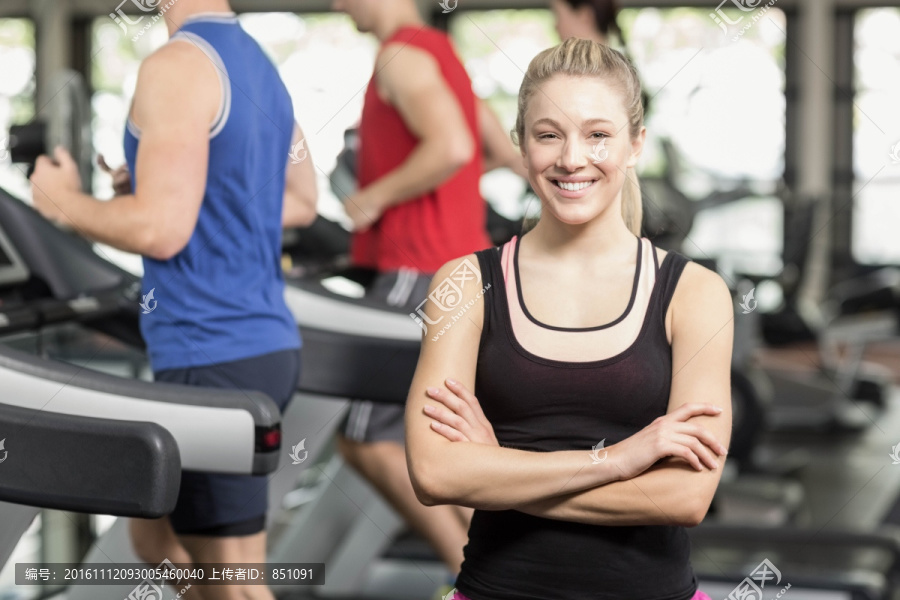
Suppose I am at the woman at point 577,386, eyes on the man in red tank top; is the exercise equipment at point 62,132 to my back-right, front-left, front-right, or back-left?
front-left

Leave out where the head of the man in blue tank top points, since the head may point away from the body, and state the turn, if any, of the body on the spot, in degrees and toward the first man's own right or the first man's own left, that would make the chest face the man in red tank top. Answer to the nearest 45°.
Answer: approximately 90° to the first man's own right

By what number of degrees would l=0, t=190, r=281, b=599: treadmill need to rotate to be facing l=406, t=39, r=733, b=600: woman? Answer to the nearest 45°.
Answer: approximately 180°

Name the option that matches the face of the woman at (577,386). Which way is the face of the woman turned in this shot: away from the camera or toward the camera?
toward the camera

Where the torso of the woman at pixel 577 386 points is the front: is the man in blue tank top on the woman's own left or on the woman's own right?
on the woman's own right

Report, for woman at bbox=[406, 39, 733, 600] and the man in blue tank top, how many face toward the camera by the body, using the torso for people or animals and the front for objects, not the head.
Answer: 1

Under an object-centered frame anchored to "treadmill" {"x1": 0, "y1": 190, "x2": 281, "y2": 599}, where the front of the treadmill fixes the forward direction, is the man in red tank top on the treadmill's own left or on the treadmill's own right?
on the treadmill's own right

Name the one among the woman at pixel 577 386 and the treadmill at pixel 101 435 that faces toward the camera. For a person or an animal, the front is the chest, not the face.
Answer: the woman

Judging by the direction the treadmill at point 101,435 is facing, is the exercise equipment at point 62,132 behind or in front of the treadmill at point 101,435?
in front

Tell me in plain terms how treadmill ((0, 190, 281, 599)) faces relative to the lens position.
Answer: facing away from the viewer and to the left of the viewer

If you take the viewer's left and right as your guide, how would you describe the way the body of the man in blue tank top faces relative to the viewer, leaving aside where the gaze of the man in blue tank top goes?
facing away from the viewer and to the left of the viewer

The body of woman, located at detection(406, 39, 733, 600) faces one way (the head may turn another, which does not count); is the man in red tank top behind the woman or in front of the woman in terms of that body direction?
behind

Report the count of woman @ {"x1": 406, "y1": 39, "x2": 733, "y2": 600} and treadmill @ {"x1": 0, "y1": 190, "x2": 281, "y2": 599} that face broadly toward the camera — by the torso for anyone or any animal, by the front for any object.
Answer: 1

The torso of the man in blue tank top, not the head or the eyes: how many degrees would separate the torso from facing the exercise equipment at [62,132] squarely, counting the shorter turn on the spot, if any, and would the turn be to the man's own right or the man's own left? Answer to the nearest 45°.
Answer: approximately 45° to the man's own right

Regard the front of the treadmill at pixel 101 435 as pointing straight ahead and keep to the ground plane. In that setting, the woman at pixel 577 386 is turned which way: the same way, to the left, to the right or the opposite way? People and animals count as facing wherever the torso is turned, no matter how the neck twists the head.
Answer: to the left

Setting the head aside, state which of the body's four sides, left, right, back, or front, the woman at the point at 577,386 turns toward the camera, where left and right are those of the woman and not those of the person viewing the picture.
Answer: front
